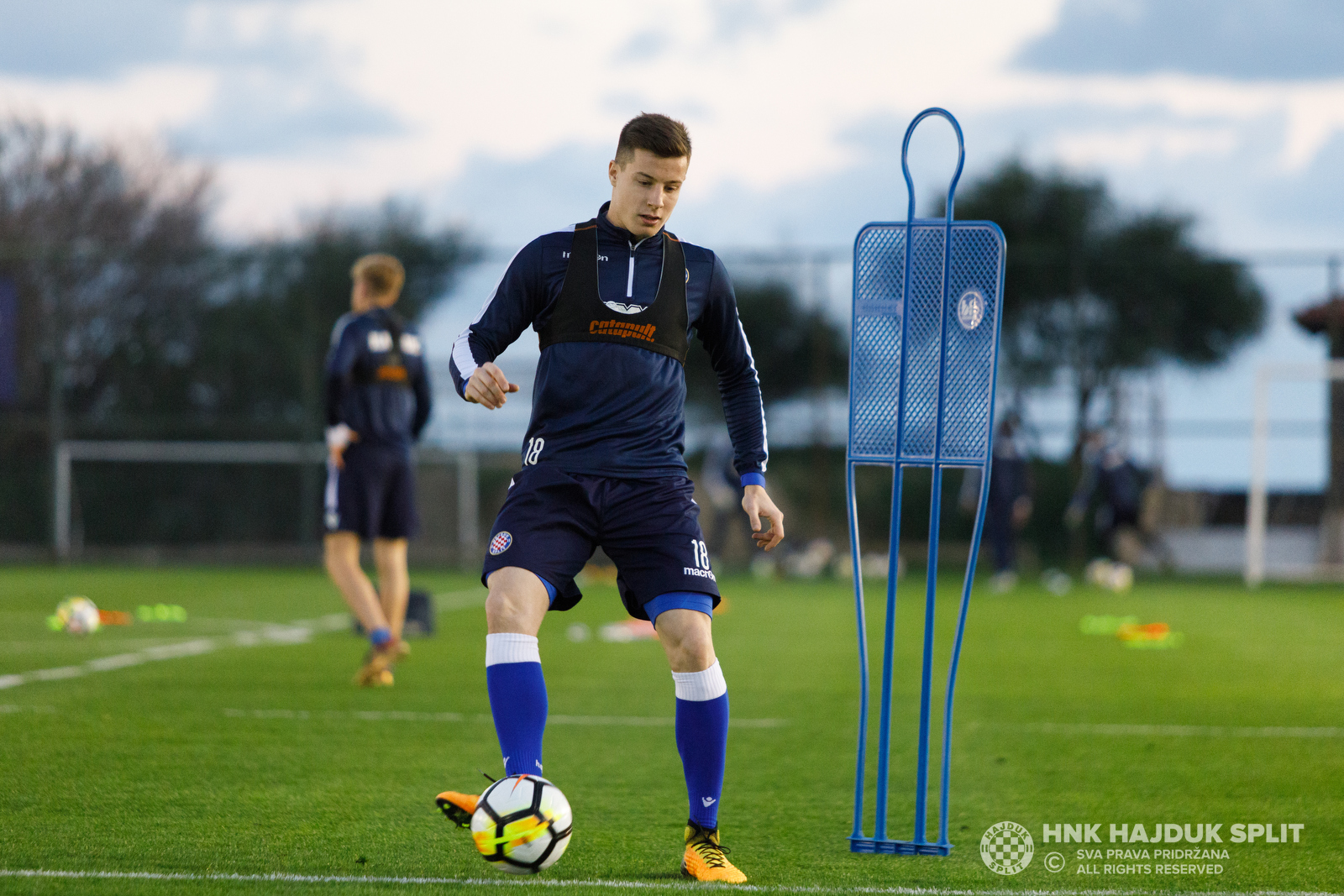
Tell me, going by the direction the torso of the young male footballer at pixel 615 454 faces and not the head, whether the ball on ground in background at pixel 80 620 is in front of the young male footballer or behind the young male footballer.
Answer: behind

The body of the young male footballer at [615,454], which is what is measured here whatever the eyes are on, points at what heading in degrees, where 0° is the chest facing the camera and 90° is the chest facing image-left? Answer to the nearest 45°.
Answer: approximately 0°

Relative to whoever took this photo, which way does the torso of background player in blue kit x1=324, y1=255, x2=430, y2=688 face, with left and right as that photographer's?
facing away from the viewer and to the left of the viewer
